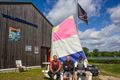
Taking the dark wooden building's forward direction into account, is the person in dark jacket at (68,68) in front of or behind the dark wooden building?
in front

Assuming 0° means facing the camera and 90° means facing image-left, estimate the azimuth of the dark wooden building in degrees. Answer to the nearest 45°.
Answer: approximately 315°
